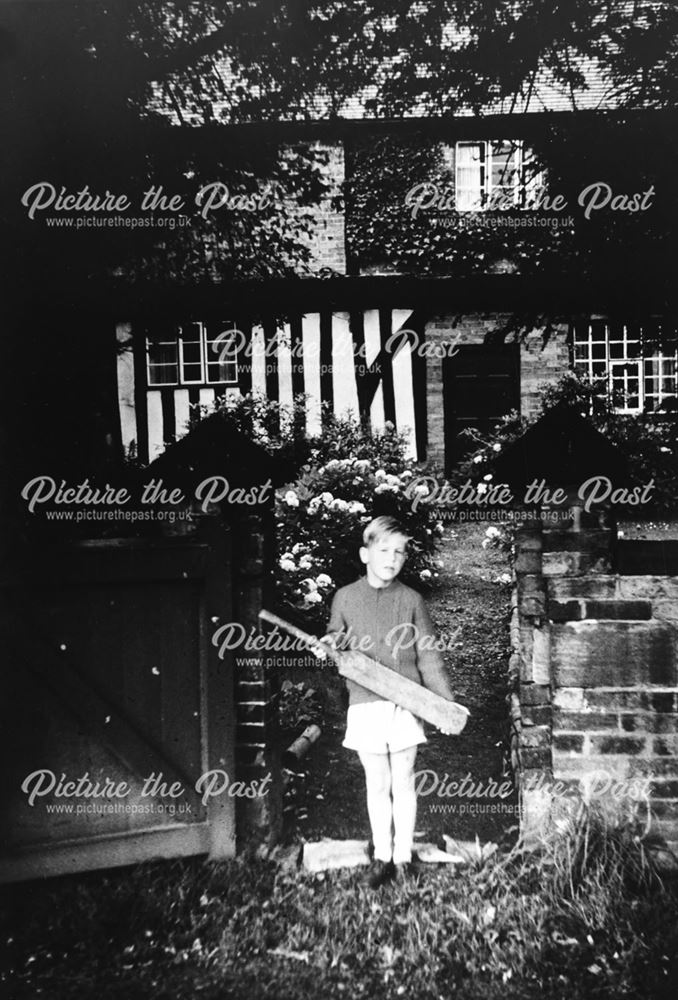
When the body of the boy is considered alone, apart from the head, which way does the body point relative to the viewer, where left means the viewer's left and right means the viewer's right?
facing the viewer

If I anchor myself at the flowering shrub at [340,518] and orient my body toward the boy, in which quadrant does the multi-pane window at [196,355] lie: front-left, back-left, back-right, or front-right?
back-right

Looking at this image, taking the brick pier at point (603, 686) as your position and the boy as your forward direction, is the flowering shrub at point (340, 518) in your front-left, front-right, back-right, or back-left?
front-right

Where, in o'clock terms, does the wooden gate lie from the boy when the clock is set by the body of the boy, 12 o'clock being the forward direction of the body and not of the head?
The wooden gate is roughly at 3 o'clock from the boy.

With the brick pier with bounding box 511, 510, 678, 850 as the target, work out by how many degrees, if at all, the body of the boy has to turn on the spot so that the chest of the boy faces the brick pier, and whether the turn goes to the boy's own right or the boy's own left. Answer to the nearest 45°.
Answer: approximately 90° to the boy's own left
